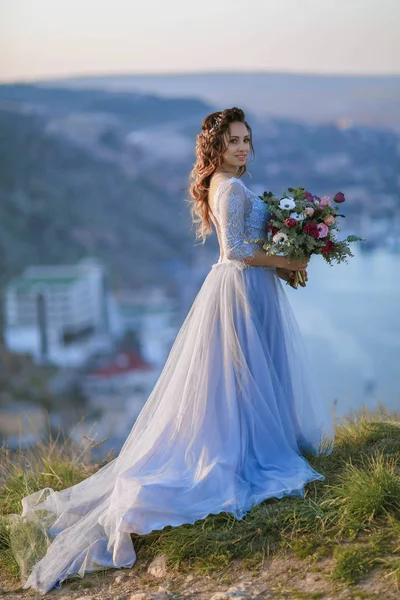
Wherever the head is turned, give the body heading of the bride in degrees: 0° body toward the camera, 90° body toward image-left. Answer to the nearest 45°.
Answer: approximately 270°
